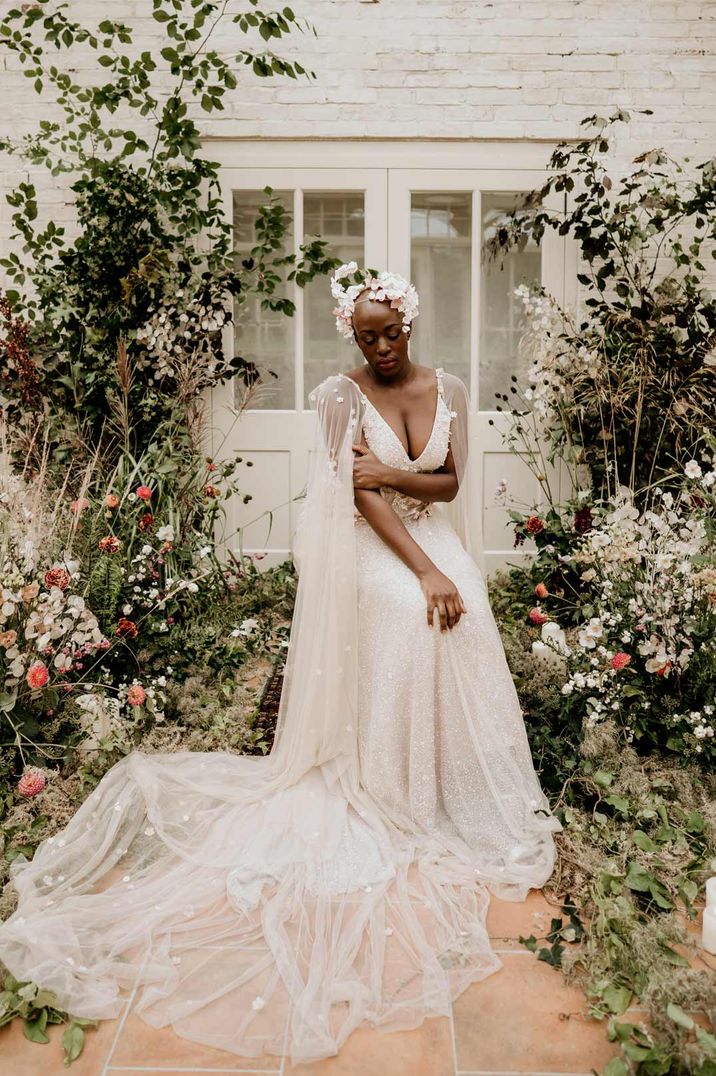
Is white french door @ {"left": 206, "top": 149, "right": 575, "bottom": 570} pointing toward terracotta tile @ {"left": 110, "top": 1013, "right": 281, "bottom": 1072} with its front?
yes

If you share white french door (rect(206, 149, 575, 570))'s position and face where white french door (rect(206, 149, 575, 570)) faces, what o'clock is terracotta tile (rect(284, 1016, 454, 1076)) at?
The terracotta tile is roughly at 12 o'clock from the white french door.

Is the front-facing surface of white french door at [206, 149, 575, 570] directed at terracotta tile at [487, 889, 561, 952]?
yes

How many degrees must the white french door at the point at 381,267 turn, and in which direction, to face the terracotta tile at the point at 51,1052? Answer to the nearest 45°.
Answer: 0° — it already faces it

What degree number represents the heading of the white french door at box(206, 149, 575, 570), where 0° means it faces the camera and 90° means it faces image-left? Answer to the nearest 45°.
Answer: approximately 0°

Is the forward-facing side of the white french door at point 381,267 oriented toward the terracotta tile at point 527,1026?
yes
